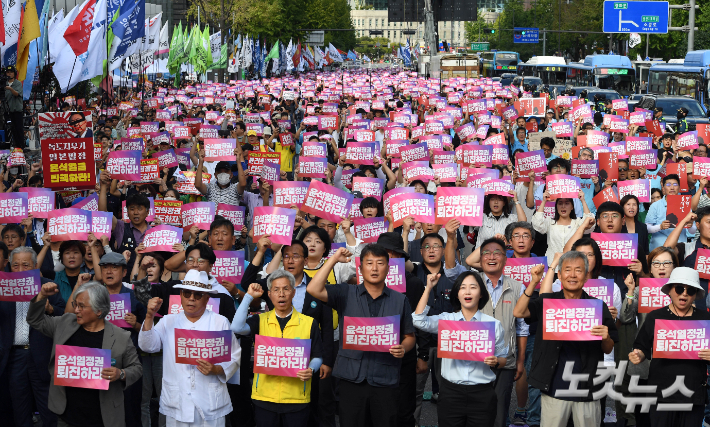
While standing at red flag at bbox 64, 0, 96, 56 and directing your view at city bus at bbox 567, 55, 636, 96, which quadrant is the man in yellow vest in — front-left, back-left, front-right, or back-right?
back-right

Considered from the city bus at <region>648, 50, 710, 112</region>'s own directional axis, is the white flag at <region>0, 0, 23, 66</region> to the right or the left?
on its right

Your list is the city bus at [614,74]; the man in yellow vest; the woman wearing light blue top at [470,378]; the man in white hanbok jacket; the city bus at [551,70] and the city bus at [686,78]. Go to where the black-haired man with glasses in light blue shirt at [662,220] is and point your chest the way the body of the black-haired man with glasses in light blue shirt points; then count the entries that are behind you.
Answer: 3

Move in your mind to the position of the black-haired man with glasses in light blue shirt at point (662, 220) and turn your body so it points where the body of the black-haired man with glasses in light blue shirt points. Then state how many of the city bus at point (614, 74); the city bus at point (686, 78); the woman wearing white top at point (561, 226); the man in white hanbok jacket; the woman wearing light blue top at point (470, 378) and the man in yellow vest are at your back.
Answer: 2

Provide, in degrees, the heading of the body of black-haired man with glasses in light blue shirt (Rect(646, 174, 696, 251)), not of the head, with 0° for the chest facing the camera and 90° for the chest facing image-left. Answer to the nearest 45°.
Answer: approximately 0°

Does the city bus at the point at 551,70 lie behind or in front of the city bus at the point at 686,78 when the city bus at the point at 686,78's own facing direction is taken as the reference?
behind

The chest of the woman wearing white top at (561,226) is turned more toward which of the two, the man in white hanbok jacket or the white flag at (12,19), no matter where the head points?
the man in white hanbok jacket

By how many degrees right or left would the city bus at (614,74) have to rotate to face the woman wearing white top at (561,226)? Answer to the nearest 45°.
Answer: approximately 45° to its right

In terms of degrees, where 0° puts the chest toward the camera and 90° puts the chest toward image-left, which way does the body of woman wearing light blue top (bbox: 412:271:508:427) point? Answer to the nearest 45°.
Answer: approximately 0°

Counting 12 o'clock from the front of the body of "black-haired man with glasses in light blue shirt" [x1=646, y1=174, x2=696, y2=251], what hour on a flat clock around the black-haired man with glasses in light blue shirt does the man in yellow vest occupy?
The man in yellow vest is roughly at 1 o'clock from the black-haired man with glasses in light blue shirt.
